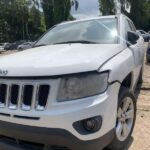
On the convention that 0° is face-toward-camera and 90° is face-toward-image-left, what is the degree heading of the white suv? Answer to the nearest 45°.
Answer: approximately 45°
